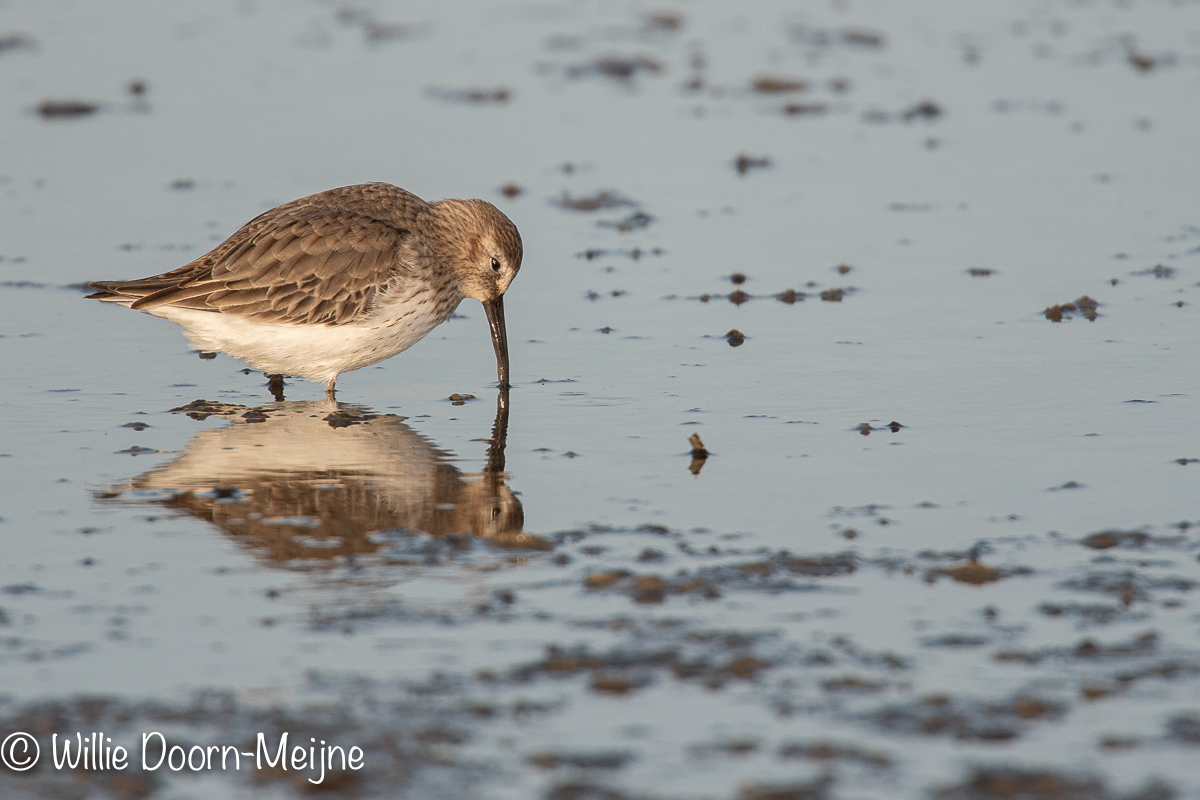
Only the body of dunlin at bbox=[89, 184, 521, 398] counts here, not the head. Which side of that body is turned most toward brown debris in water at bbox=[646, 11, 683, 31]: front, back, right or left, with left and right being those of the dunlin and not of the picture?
left

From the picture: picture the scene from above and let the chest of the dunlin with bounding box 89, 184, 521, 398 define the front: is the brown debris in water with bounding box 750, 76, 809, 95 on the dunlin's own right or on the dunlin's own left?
on the dunlin's own left

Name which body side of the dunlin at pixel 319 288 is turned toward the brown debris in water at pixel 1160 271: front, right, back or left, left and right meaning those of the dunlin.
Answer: front

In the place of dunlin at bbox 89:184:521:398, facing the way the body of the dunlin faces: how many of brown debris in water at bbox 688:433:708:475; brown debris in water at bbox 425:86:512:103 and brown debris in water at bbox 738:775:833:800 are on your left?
1

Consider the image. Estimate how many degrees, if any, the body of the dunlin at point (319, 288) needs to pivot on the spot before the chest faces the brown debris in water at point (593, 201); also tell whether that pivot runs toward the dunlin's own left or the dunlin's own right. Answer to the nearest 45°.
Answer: approximately 45° to the dunlin's own left

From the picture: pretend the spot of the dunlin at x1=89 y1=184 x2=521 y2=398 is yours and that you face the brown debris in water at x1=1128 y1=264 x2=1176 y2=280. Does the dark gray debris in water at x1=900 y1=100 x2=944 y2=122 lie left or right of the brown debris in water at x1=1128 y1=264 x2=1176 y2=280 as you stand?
left

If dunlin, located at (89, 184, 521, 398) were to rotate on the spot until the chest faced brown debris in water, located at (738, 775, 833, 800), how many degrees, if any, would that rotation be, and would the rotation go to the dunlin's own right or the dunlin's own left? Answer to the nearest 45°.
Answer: approximately 90° to the dunlin's own right

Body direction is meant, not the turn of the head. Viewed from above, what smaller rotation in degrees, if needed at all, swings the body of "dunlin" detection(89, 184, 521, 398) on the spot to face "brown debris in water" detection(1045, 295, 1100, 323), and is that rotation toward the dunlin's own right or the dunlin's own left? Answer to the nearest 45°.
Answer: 0° — it already faces it

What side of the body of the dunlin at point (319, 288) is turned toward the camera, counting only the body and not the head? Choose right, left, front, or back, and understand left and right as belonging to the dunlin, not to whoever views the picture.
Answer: right
